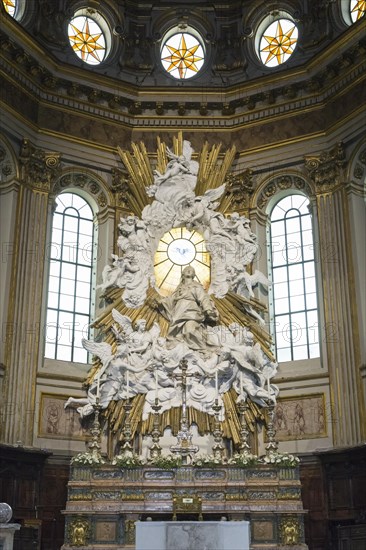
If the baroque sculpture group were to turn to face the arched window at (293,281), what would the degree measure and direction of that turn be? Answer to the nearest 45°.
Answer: approximately 90° to its left

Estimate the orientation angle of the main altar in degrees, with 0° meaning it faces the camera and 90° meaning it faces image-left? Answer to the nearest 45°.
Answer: approximately 0°

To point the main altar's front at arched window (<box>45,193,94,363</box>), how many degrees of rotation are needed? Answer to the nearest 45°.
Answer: approximately 90° to its right

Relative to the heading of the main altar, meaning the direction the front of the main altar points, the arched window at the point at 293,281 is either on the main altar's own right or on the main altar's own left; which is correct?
on the main altar's own left
